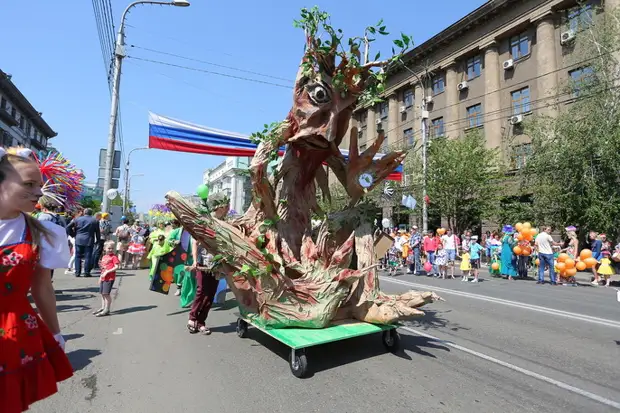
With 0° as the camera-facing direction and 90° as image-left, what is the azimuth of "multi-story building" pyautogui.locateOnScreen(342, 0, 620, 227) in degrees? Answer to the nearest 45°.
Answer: approximately 45°

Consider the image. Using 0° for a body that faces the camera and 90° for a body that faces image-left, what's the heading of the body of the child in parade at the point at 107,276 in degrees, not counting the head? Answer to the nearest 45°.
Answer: approximately 45°

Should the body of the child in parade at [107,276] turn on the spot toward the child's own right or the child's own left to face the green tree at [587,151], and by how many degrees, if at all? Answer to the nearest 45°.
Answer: approximately 135° to the child's own left

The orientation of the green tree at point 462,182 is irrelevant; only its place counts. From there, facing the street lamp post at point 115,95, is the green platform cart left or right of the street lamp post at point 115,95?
left

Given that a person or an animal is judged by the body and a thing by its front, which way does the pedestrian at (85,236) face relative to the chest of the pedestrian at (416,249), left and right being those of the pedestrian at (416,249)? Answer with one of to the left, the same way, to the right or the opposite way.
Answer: to the right

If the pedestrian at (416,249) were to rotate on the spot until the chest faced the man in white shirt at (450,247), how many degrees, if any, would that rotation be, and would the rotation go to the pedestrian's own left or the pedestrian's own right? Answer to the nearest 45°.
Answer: approximately 135° to the pedestrian's own left

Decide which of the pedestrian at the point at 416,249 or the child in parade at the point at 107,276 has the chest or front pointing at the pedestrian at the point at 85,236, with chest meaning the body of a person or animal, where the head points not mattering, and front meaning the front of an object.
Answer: the pedestrian at the point at 416,249

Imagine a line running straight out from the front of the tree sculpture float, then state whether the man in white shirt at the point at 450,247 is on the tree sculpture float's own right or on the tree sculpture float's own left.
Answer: on the tree sculpture float's own left

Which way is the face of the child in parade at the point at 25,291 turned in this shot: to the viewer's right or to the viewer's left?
to the viewer's right

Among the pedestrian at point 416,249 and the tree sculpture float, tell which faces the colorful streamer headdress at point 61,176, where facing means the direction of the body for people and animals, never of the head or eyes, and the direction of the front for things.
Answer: the pedestrian

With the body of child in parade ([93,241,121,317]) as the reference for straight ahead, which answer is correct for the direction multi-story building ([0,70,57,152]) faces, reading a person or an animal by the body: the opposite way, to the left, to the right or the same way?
to the left
